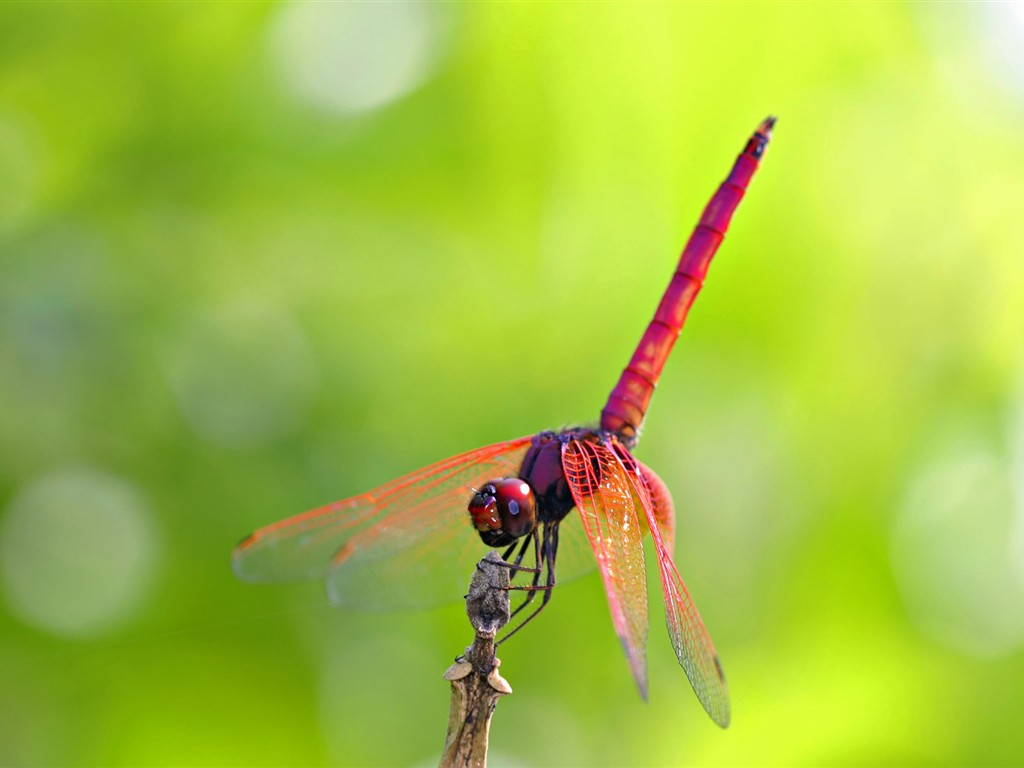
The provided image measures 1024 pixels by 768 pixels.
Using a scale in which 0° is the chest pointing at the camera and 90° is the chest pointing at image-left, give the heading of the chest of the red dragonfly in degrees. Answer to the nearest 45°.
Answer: approximately 45°
